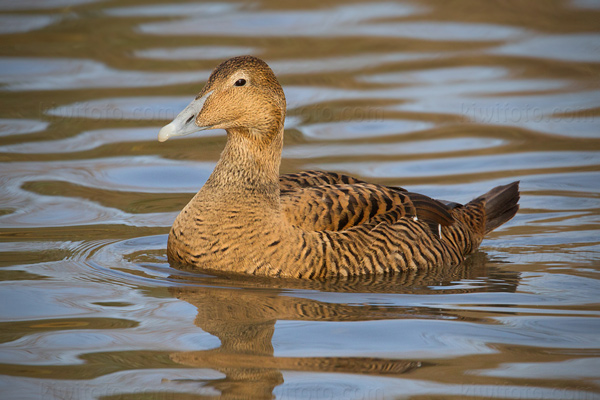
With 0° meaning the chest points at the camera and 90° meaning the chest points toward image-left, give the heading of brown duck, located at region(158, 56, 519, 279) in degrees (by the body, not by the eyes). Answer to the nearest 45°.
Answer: approximately 90°
